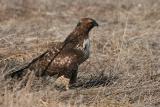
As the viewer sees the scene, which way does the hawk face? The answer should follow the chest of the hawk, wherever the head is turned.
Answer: to the viewer's right
